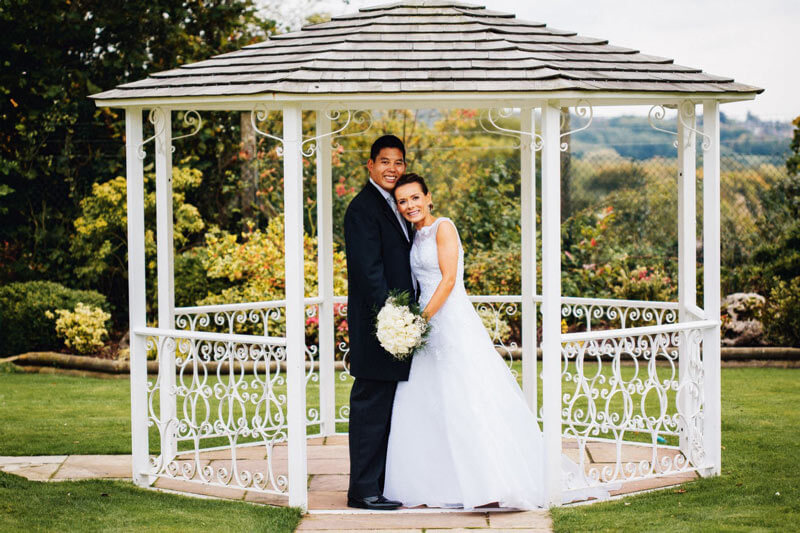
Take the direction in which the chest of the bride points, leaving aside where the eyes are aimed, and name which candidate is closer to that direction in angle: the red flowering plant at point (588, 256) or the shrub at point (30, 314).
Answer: the shrub

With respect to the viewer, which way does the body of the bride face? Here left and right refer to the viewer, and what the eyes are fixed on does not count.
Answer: facing the viewer and to the left of the viewer

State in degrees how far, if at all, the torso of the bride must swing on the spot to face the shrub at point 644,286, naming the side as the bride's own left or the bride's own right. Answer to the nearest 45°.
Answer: approximately 135° to the bride's own right

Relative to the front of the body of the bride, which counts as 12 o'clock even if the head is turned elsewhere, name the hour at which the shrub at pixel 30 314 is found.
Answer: The shrub is roughly at 3 o'clock from the bride.

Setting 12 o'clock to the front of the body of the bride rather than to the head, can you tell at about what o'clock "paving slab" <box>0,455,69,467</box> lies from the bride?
The paving slab is roughly at 2 o'clock from the bride.

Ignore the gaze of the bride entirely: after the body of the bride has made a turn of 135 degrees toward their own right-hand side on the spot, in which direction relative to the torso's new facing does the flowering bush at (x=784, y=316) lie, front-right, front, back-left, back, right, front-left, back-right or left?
front-right

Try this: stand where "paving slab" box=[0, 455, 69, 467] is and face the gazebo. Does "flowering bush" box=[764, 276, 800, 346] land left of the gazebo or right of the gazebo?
left

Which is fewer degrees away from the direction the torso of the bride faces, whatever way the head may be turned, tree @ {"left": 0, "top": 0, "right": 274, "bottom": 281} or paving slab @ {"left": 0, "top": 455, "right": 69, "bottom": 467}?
the paving slab

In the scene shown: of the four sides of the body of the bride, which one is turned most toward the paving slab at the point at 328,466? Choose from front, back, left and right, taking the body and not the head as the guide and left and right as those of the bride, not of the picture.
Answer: right

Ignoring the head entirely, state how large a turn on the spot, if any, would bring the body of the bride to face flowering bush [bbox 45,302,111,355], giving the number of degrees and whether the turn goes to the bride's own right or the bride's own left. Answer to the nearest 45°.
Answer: approximately 90° to the bride's own right

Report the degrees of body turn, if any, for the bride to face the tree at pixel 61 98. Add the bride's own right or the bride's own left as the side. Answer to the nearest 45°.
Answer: approximately 90° to the bride's own right
